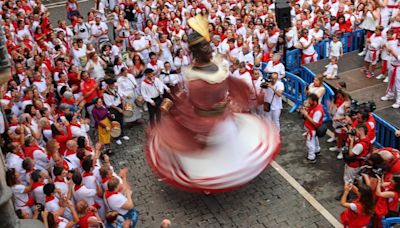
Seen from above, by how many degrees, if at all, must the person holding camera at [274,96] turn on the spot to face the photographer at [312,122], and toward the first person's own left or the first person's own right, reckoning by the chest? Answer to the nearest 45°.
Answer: approximately 90° to the first person's own left

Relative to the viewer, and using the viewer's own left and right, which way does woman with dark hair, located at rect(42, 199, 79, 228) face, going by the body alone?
facing away from the viewer and to the right of the viewer

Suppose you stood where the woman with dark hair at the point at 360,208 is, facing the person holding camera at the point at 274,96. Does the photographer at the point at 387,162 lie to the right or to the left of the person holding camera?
right

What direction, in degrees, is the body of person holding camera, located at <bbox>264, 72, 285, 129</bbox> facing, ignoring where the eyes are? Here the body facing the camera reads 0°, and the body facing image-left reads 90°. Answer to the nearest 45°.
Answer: approximately 45°

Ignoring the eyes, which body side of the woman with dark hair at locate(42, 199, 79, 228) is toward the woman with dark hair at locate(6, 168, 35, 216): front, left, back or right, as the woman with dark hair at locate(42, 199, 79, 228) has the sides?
left

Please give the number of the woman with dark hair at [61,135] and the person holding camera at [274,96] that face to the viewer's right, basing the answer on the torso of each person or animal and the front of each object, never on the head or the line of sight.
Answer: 1

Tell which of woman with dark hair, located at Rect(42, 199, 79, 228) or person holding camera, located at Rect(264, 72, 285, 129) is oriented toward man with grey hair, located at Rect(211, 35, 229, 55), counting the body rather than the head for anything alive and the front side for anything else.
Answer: the woman with dark hair

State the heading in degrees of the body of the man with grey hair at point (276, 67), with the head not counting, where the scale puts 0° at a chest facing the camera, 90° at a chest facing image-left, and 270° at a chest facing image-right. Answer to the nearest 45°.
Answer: approximately 45°

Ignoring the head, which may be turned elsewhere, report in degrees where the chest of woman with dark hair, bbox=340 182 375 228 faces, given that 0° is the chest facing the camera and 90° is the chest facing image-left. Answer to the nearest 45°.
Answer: approximately 135°

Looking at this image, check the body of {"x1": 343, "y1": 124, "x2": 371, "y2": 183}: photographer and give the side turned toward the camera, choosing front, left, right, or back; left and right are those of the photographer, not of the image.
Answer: left

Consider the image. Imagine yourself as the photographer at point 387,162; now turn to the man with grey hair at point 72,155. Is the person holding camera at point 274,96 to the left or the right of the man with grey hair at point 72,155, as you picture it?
right

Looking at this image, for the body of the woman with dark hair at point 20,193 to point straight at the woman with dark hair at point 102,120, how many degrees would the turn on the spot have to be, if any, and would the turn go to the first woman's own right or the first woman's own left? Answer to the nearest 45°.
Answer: approximately 45° to the first woman's own left
